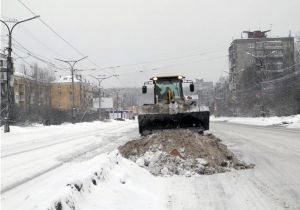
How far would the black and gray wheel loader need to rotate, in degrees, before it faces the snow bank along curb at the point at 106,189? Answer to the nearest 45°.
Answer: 0° — it already faces it

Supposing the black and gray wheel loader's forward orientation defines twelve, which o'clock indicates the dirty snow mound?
The dirty snow mound is roughly at 12 o'clock from the black and gray wheel loader.

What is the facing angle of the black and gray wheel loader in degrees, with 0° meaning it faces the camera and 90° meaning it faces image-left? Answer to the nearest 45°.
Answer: approximately 0°

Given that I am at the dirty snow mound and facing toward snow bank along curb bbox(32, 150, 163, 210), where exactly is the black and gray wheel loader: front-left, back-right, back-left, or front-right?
back-right
